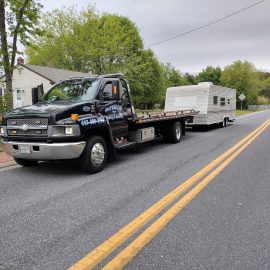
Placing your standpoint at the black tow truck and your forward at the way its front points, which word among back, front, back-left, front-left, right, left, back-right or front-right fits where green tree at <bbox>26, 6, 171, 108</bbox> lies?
back-right

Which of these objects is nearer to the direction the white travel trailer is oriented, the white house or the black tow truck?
the black tow truck

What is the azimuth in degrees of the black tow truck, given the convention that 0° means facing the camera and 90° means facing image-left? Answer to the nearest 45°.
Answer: approximately 45°

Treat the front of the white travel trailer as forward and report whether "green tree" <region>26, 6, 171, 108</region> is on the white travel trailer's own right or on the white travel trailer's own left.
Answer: on the white travel trailer's own right

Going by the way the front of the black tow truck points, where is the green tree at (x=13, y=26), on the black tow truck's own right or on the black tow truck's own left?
on the black tow truck's own right

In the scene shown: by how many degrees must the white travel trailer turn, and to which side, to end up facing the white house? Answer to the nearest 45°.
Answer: approximately 90° to its right

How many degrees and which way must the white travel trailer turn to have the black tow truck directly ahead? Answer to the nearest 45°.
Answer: approximately 45° to its left

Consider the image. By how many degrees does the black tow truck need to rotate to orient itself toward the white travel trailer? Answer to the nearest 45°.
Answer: approximately 180°
